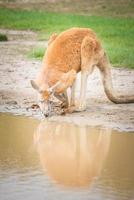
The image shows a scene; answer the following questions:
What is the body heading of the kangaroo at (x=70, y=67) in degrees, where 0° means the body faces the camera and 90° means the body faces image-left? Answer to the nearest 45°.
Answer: approximately 45°

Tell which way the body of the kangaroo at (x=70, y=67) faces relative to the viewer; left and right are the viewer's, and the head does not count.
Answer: facing the viewer and to the left of the viewer
